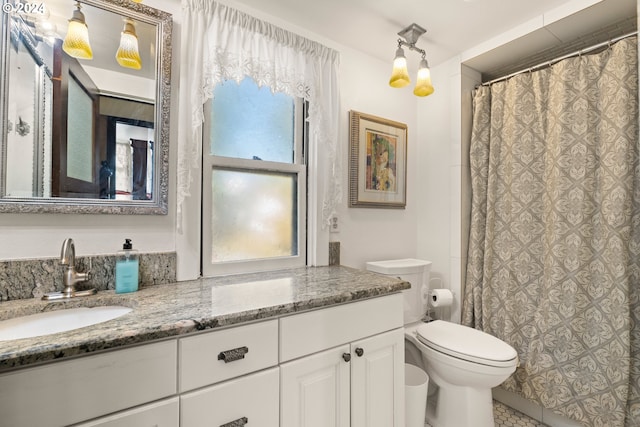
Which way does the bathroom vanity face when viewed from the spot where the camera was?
facing the viewer and to the right of the viewer

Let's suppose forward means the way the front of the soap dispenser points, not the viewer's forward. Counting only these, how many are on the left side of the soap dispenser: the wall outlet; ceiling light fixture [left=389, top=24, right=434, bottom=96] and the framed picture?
3

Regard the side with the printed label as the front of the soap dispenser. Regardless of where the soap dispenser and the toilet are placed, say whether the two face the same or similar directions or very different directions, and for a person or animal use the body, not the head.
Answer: same or similar directions

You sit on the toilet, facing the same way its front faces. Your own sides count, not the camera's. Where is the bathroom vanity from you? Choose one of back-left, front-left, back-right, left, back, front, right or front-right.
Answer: right

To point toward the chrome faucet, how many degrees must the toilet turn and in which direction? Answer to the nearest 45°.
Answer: approximately 90° to its right

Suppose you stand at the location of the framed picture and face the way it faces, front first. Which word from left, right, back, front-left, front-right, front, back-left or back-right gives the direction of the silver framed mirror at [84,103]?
right

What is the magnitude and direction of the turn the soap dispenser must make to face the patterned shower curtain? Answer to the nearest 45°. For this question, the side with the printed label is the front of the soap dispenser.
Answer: approximately 90° to its left

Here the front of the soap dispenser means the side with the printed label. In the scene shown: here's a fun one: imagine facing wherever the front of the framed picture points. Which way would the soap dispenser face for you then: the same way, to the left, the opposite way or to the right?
the same way

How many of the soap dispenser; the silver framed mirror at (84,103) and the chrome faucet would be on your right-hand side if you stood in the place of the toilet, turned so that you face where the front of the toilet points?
3

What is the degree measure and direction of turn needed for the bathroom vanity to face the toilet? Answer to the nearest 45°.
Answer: approximately 45° to its left

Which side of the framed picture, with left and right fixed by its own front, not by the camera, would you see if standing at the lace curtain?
right

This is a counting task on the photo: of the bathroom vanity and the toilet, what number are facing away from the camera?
0

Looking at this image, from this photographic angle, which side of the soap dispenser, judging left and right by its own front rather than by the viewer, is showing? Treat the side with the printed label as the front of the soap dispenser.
front
